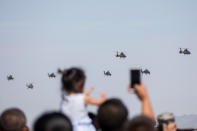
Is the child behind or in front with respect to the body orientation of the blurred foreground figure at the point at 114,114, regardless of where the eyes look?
in front

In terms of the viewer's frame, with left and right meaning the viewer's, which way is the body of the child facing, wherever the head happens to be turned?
facing away from the viewer and to the right of the viewer

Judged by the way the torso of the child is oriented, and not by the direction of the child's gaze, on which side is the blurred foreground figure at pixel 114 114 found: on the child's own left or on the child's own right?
on the child's own right

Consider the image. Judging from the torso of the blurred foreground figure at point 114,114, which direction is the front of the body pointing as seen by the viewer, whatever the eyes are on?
away from the camera

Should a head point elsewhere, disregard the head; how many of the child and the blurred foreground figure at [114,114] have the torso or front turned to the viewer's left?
0

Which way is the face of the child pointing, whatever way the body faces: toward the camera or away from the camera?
away from the camera
